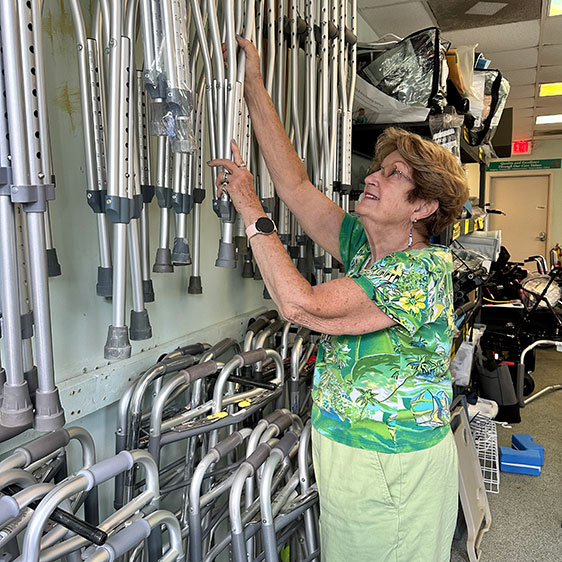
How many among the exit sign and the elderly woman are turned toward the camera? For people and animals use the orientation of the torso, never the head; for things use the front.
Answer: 1

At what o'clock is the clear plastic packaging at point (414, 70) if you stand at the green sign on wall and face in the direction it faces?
The clear plastic packaging is roughly at 12 o'clock from the green sign on wall.

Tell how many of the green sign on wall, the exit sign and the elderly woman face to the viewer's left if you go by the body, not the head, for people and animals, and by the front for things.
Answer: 1

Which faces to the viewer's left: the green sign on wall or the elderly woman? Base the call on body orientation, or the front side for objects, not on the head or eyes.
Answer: the elderly woman

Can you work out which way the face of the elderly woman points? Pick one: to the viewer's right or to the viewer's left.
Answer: to the viewer's left

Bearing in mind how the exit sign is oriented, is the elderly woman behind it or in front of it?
in front

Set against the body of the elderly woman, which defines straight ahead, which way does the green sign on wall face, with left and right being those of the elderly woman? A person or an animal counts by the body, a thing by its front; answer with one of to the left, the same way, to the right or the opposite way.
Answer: to the left

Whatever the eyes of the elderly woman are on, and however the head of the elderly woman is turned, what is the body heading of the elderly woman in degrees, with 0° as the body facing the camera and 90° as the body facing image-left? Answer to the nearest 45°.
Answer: approximately 90°

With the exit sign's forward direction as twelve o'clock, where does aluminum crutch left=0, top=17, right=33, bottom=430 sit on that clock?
The aluminum crutch is roughly at 12 o'clock from the exit sign.

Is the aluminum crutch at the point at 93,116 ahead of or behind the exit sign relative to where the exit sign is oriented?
ahead

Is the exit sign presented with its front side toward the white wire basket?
yes

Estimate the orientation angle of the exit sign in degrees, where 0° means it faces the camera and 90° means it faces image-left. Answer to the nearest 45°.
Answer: approximately 0°
